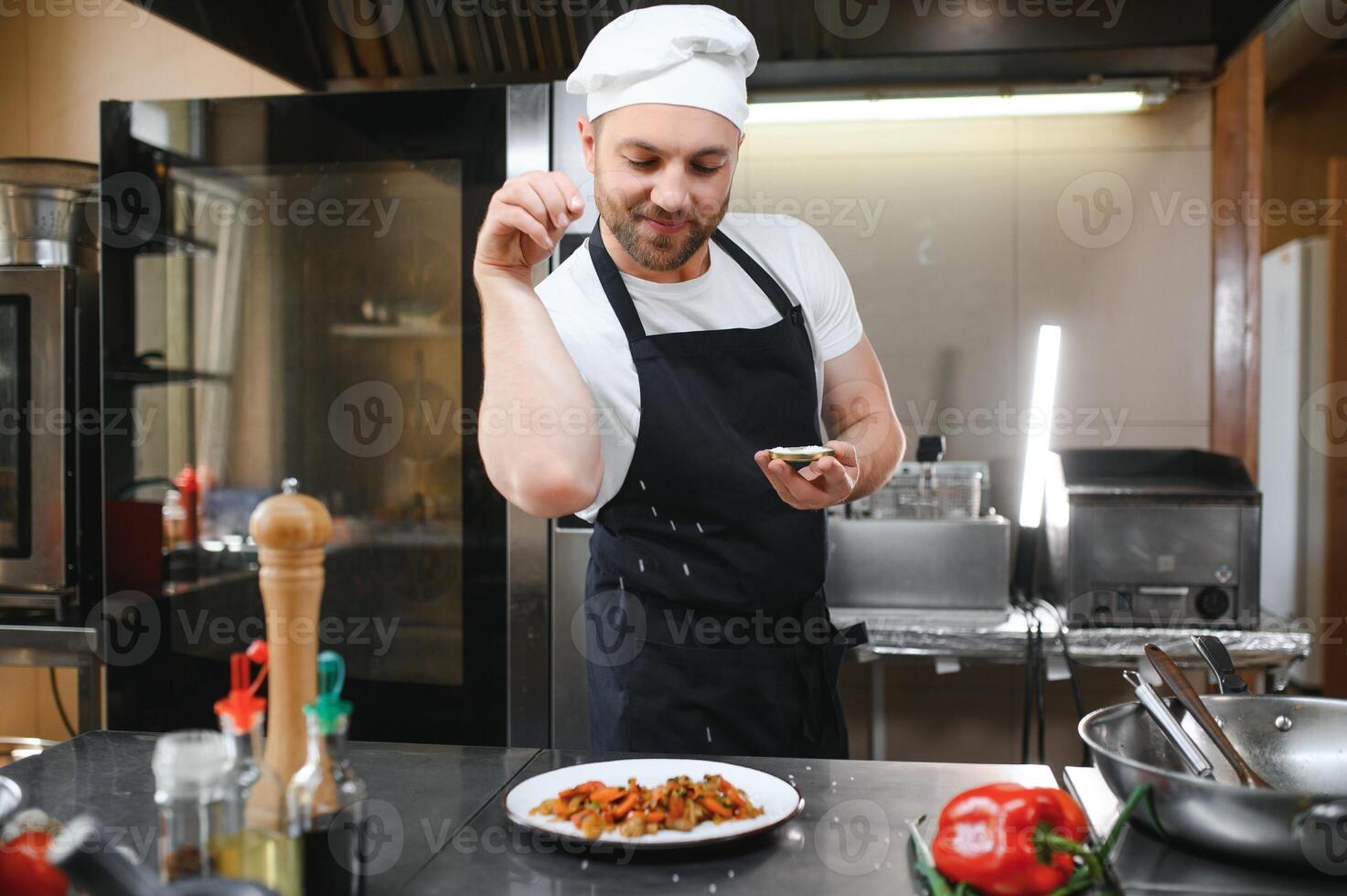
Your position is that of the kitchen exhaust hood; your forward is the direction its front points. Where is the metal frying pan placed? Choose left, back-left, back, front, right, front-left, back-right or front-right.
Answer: front

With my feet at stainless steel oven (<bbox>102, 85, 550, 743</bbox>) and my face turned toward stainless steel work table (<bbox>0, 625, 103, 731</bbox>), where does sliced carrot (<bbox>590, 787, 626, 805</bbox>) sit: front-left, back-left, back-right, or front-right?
back-left

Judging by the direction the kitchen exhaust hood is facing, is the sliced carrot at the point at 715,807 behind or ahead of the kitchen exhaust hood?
ahead

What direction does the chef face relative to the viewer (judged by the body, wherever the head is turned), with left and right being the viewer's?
facing the viewer

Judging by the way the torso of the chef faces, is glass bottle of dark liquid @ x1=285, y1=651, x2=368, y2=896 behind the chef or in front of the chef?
in front

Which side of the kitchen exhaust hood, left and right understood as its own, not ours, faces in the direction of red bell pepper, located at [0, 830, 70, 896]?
front

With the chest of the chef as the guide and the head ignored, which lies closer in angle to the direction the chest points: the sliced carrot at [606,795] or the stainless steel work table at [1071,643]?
the sliced carrot

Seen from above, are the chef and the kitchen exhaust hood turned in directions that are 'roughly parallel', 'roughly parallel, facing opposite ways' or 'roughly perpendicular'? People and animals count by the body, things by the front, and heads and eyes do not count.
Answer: roughly parallel

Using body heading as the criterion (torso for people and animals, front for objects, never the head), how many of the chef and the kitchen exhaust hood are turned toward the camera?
2

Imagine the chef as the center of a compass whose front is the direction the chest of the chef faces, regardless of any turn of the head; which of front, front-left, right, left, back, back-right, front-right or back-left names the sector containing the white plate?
front

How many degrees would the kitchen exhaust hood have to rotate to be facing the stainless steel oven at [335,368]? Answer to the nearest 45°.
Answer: approximately 90° to its right

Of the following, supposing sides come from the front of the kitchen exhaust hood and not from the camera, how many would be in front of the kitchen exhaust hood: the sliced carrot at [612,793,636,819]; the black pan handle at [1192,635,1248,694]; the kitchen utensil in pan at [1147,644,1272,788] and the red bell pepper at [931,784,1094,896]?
4

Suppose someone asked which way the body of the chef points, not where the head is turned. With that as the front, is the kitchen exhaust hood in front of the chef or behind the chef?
behind

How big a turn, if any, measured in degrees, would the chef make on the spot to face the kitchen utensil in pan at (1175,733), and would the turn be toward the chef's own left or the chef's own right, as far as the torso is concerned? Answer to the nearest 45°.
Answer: approximately 45° to the chef's own left

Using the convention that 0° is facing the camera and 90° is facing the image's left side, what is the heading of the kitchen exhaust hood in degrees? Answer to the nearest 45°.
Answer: approximately 0°
